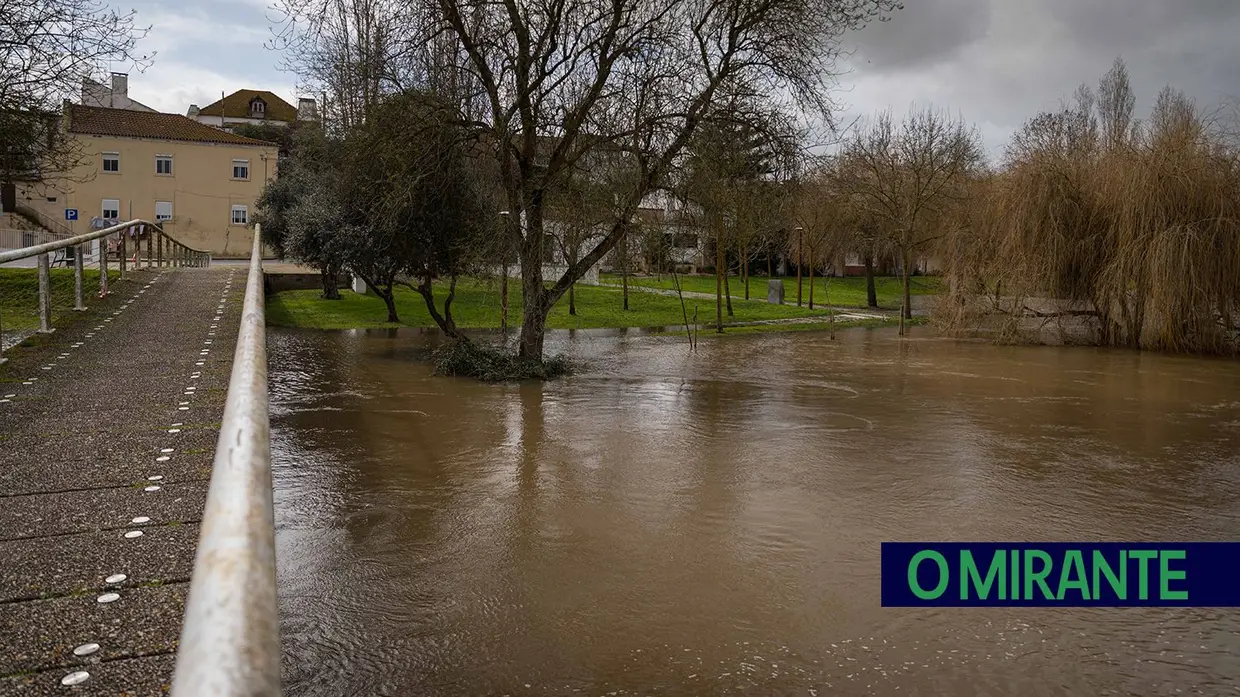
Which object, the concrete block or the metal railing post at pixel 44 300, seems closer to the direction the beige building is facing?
the metal railing post

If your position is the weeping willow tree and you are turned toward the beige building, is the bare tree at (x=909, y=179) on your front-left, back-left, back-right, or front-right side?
front-right

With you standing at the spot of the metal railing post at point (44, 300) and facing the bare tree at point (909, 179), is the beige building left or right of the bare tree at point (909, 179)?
left

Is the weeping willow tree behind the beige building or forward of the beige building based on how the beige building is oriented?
forward

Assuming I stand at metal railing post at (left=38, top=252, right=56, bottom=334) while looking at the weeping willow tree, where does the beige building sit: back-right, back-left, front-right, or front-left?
front-left

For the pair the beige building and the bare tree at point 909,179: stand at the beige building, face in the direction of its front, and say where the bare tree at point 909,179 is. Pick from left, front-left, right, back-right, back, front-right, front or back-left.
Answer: front-left

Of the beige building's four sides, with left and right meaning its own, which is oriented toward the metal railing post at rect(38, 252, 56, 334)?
front

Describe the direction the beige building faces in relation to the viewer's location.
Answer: facing the viewer

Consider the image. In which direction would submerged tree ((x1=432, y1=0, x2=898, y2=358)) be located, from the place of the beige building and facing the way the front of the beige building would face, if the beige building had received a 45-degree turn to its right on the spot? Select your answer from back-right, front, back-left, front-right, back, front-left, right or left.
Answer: front-left

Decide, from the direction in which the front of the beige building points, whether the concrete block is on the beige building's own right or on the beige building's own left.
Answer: on the beige building's own left
